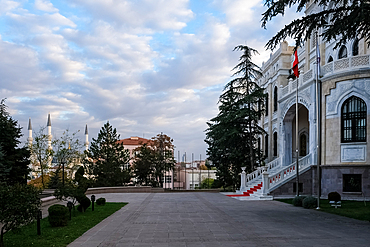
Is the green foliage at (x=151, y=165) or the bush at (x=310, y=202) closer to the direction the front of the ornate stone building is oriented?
the bush

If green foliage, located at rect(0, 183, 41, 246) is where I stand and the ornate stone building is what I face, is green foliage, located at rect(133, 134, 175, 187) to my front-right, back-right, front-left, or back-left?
front-left

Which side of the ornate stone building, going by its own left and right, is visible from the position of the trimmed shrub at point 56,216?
front

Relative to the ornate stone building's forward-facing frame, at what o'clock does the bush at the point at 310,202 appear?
The bush is roughly at 11 o'clock from the ornate stone building.

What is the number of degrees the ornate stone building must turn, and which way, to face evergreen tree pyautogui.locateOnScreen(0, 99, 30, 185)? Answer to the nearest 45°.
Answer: approximately 45° to its right

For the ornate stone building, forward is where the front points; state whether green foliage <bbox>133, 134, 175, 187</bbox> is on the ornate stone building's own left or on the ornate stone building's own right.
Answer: on the ornate stone building's own right

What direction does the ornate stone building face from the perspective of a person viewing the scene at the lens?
facing the viewer and to the left of the viewer
